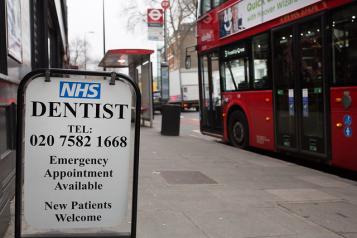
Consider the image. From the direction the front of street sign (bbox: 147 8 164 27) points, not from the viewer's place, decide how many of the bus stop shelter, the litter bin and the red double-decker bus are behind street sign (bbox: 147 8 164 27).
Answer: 0

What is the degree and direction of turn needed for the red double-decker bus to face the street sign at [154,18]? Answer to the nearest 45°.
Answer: approximately 45° to its right

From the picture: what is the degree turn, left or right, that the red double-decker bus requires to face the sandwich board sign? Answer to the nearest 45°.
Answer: approximately 135° to its left

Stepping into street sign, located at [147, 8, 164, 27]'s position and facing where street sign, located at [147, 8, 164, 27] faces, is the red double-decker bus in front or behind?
in front

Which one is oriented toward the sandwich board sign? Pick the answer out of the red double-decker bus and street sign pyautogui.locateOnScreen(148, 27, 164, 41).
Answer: the street sign

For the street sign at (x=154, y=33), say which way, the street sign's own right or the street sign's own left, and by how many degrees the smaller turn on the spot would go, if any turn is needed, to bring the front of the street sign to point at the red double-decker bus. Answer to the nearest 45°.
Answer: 0° — it already faces it

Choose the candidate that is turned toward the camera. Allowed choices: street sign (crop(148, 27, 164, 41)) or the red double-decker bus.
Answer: the street sign

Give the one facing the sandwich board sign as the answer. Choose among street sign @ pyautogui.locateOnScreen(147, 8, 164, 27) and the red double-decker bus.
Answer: the street sign

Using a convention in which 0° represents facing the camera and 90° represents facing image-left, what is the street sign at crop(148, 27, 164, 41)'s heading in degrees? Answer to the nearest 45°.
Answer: approximately 0°

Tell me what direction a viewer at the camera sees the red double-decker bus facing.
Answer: facing away from the viewer and to the left of the viewer

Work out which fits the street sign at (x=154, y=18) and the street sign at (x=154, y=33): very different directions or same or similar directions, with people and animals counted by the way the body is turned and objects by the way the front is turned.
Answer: same or similar directions

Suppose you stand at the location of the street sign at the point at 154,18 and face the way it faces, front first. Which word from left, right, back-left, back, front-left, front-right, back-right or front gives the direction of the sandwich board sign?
front

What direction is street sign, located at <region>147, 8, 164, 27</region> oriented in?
toward the camera

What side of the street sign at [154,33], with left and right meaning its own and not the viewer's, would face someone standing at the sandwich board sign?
front
